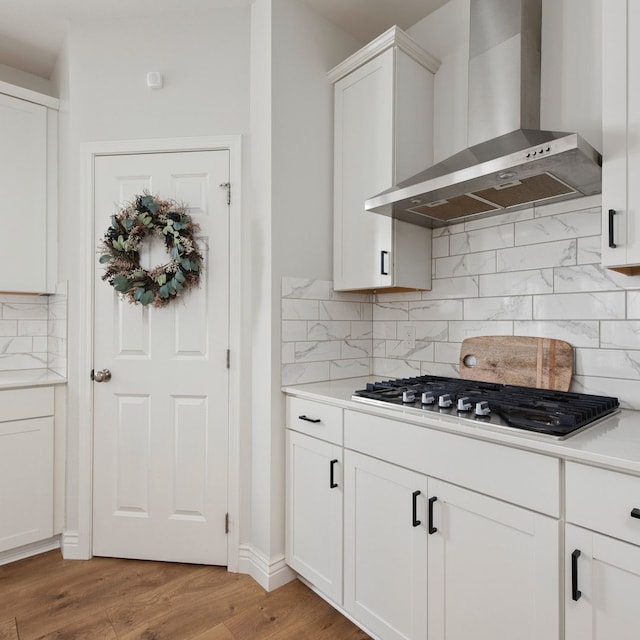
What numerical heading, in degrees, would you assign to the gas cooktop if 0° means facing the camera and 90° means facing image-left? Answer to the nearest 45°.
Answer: approximately 45°

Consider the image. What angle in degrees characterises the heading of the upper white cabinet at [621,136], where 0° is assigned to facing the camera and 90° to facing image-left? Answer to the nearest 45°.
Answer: approximately 45°

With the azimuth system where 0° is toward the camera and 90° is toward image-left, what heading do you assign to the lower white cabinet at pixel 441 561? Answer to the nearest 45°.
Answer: approximately 45°

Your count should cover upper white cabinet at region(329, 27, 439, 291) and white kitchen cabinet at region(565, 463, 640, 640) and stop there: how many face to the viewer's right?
0

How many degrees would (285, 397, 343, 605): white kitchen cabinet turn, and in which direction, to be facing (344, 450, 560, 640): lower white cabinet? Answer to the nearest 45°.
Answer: approximately 90° to its left

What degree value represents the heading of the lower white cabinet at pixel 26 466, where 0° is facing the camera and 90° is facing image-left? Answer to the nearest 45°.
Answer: approximately 315°

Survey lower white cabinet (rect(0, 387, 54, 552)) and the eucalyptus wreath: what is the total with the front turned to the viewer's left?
0

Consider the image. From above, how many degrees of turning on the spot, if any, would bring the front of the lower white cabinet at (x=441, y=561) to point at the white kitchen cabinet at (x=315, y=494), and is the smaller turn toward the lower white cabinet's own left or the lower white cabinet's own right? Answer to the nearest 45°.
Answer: approximately 90° to the lower white cabinet's own right
